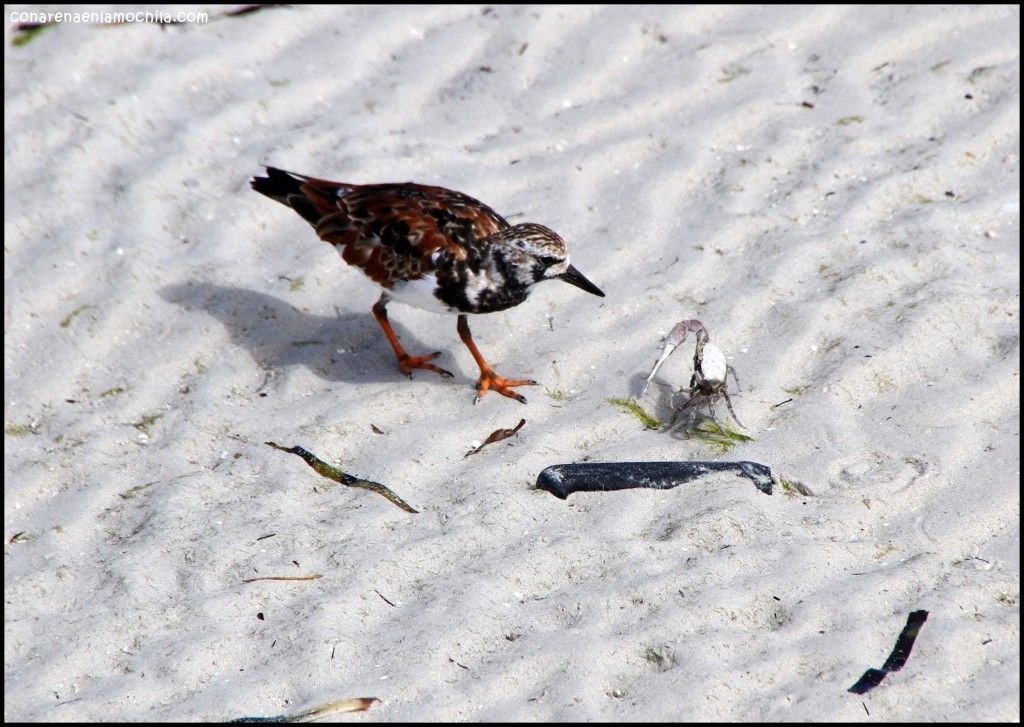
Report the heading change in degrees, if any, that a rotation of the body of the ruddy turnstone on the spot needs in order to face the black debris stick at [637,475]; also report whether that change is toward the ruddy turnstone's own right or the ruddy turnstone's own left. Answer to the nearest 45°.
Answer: approximately 45° to the ruddy turnstone's own right

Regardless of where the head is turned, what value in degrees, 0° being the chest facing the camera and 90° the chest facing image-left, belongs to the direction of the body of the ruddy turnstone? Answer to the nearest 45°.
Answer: approximately 270°

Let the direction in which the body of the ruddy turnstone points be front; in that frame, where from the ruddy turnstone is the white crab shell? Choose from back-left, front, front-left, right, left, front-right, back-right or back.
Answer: front-right

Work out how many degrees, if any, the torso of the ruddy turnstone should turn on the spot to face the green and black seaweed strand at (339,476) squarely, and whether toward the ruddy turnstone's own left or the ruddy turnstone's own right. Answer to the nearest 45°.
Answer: approximately 90° to the ruddy turnstone's own right

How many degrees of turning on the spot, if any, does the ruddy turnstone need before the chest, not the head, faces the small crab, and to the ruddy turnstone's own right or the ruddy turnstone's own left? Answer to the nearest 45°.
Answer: approximately 45° to the ruddy turnstone's own right

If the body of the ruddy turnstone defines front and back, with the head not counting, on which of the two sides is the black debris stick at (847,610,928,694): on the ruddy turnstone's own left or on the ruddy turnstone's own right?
on the ruddy turnstone's own right
